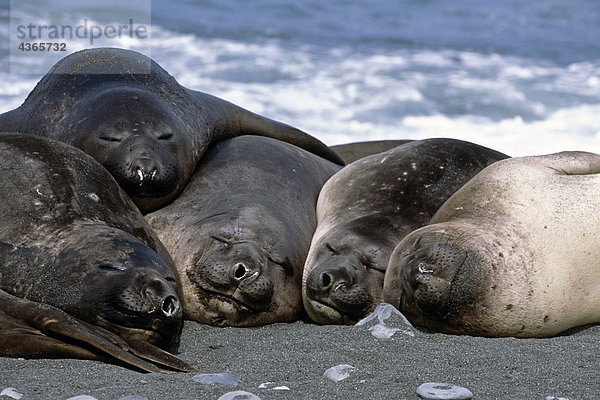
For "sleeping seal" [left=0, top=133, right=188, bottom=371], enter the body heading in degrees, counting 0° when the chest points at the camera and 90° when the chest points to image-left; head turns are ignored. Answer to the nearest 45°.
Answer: approximately 315°

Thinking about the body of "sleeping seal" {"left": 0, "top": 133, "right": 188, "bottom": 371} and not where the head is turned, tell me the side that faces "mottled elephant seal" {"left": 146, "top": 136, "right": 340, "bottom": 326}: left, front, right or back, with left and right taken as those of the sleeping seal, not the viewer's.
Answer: left

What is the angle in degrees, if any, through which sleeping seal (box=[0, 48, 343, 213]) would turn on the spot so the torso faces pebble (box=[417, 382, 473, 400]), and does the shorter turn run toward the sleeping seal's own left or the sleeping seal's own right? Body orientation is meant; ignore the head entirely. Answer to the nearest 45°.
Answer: approximately 45° to the sleeping seal's own left

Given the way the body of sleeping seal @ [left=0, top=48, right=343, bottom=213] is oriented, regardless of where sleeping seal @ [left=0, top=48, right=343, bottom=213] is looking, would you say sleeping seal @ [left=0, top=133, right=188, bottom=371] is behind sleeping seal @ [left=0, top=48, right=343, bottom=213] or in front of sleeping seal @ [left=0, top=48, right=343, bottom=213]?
in front

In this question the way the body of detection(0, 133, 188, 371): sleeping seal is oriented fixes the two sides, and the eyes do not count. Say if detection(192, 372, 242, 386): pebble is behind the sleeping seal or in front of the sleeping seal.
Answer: in front

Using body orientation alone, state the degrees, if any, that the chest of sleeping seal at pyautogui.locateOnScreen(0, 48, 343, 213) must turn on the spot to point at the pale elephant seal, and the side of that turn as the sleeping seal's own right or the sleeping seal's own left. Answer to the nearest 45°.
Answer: approximately 45° to the sleeping seal's own left

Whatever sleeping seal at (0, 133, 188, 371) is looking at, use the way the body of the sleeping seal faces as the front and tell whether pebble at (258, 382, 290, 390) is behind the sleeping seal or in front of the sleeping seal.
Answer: in front

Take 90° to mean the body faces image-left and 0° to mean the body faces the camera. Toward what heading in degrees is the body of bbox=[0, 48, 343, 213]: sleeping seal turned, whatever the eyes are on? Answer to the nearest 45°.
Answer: approximately 0°

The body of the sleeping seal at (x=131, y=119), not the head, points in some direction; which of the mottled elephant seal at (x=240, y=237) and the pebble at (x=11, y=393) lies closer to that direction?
the pebble

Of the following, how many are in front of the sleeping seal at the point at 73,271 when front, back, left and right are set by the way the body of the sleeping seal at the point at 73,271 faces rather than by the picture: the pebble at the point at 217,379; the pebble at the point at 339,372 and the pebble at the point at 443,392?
3
